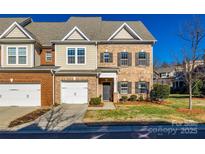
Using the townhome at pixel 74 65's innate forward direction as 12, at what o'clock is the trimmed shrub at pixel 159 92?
The trimmed shrub is roughly at 9 o'clock from the townhome.

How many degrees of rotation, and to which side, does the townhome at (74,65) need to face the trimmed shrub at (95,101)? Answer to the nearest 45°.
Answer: approximately 45° to its left

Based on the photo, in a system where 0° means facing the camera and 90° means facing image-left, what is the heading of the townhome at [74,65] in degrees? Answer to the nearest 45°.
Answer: approximately 0°

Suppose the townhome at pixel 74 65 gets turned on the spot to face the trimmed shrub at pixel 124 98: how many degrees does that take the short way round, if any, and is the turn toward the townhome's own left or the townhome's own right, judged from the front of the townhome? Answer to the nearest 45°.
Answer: approximately 90° to the townhome's own left

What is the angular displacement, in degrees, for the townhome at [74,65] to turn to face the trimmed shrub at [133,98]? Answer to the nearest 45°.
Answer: approximately 90° to its left
